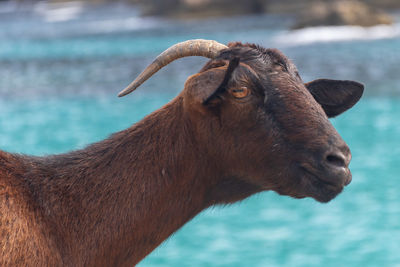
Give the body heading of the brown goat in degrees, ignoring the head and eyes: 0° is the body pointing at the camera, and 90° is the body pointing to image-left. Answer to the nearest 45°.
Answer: approximately 270°
